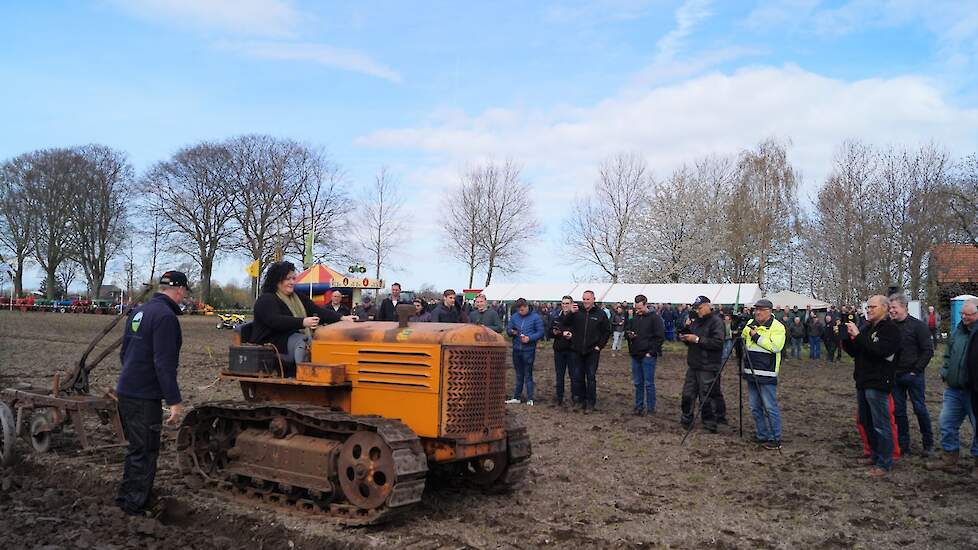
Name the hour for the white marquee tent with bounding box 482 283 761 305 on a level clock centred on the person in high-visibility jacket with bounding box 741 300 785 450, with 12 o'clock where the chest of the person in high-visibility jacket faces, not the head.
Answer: The white marquee tent is roughly at 4 o'clock from the person in high-visibility jacket.

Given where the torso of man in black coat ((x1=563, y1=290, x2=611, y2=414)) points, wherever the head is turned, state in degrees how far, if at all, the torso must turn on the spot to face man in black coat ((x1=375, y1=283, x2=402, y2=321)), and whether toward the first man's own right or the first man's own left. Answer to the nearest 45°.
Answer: approximately 90° to the first man's own right

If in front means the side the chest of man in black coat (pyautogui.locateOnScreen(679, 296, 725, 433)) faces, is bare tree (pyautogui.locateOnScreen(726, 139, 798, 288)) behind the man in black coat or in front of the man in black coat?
behind

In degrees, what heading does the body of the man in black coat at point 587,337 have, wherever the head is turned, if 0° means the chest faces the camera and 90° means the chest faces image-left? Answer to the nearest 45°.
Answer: approximately 0°

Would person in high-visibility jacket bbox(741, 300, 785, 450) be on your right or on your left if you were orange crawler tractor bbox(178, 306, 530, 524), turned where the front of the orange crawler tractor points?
on your left

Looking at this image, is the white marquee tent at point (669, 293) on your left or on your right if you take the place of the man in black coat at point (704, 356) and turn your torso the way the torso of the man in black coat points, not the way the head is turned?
on your right

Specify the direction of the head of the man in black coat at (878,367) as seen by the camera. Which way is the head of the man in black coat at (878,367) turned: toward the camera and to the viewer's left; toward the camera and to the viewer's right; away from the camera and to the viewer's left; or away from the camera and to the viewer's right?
toward the camera and to the viewer's left

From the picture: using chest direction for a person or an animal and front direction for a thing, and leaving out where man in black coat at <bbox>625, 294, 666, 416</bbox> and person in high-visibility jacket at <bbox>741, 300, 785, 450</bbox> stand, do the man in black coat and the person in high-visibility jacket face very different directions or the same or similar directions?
same or similar directions

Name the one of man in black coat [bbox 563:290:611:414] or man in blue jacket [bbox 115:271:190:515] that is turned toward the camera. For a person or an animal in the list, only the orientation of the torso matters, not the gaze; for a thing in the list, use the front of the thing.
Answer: the man in black coat

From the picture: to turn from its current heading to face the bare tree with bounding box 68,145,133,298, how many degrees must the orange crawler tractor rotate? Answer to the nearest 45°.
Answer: approximately 135° to its left

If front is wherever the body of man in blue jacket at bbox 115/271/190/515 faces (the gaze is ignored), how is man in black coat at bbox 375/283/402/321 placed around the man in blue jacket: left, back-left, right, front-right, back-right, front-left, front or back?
front

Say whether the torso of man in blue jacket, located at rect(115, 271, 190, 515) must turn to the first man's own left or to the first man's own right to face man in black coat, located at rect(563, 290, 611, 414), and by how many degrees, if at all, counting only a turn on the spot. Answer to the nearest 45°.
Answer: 0° — they already face them

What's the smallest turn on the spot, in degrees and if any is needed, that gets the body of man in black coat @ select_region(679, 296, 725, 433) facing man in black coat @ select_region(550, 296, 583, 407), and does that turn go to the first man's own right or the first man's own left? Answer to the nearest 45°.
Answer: approximately 90° to the first man's own right

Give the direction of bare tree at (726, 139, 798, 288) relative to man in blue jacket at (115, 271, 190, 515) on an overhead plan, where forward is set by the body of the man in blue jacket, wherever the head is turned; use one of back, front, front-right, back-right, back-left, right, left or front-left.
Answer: front

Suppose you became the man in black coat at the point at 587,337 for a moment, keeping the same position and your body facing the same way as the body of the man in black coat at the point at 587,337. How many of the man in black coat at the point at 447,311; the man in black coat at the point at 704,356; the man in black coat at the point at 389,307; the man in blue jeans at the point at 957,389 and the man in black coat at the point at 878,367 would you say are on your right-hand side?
2

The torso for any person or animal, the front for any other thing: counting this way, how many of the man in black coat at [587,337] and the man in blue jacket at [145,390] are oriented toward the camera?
1

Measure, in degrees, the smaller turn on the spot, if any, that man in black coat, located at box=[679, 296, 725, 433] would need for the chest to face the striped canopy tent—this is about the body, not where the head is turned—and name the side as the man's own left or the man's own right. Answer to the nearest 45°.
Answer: approximately 90° to the man's own right
